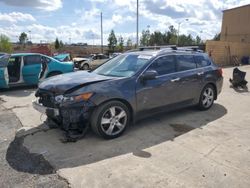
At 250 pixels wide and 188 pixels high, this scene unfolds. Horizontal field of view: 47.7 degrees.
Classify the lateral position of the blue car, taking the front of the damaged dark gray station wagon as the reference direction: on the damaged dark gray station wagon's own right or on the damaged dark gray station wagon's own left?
on the damaged dark gray station wagon's own right

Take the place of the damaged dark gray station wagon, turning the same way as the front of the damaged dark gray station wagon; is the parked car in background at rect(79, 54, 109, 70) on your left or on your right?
on your right

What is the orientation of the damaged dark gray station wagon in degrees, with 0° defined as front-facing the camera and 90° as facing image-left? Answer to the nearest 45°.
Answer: approximately 45°
